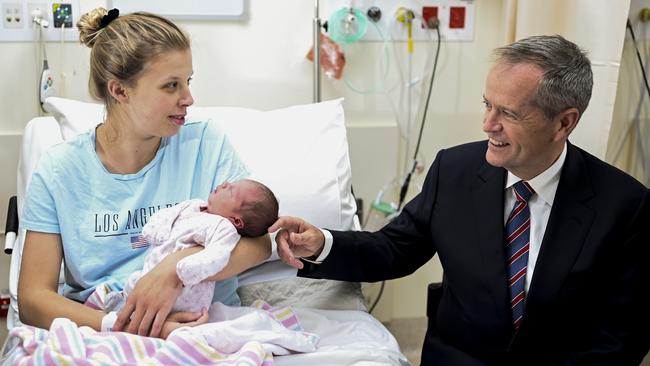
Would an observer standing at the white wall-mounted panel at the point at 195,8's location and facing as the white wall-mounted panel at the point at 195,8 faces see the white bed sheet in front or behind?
in front

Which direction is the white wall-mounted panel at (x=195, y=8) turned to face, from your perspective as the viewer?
facing the viewer

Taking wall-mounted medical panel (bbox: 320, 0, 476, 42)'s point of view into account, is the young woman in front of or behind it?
in front

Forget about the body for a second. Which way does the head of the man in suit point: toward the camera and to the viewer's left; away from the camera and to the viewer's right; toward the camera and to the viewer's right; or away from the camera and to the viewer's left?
toward the camera and to the viewer's left

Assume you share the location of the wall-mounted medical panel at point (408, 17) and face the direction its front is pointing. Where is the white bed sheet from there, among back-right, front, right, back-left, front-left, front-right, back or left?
front

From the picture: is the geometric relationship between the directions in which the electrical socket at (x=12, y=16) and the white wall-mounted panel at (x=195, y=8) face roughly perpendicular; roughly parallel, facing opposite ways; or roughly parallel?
roughly parallel

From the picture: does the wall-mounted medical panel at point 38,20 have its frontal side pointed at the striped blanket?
yes

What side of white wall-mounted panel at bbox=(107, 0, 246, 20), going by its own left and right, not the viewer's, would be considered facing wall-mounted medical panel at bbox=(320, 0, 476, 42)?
left

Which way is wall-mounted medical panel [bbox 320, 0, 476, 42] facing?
toward the camera

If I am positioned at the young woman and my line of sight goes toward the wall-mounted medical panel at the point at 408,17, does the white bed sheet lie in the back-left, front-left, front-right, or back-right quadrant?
front-right

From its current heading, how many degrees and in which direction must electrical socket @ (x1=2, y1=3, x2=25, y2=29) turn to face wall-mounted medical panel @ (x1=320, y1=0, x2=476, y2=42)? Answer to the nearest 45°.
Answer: approximately 90° to its left

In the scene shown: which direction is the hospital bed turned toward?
toward the camera

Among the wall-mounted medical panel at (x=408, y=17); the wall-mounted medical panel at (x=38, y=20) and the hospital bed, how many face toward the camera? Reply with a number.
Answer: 3
